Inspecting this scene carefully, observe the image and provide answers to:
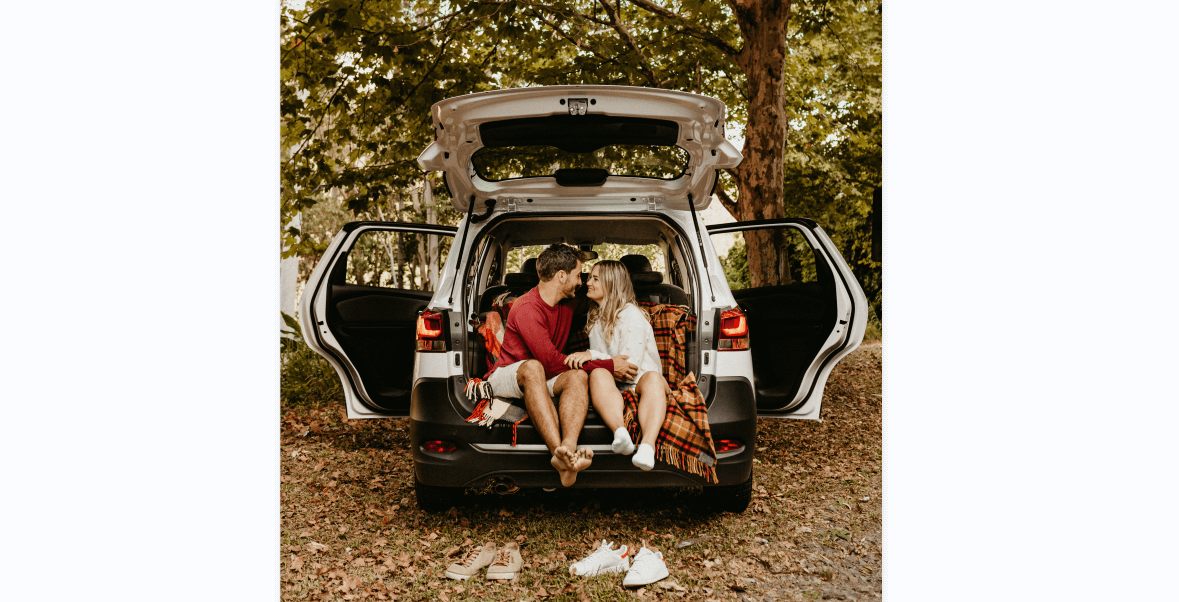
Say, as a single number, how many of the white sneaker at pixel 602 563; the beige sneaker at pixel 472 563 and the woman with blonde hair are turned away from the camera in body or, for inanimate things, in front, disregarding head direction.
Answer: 0

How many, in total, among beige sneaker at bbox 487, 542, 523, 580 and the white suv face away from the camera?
1

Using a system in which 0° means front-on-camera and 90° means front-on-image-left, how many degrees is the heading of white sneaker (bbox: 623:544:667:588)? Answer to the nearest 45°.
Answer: approximately 45°

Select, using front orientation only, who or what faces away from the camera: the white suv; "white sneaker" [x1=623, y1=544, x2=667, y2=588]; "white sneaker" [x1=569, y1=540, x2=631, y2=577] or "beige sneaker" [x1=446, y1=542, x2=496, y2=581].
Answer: the white suv

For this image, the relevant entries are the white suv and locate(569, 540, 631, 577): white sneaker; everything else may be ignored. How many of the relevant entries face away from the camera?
1

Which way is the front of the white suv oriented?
away from the camera

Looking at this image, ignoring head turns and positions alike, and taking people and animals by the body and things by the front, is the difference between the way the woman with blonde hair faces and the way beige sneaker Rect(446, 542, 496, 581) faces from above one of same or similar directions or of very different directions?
same or similar directions

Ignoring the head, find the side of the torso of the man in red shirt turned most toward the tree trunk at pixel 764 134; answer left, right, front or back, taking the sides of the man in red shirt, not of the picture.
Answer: left

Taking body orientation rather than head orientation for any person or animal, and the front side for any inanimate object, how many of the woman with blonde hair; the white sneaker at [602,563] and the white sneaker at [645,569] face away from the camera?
0

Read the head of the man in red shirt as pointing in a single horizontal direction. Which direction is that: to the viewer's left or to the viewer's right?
to the viewer's right

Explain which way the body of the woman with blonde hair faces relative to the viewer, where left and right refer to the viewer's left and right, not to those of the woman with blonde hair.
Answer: facing the viewer and to the left of the viewer
